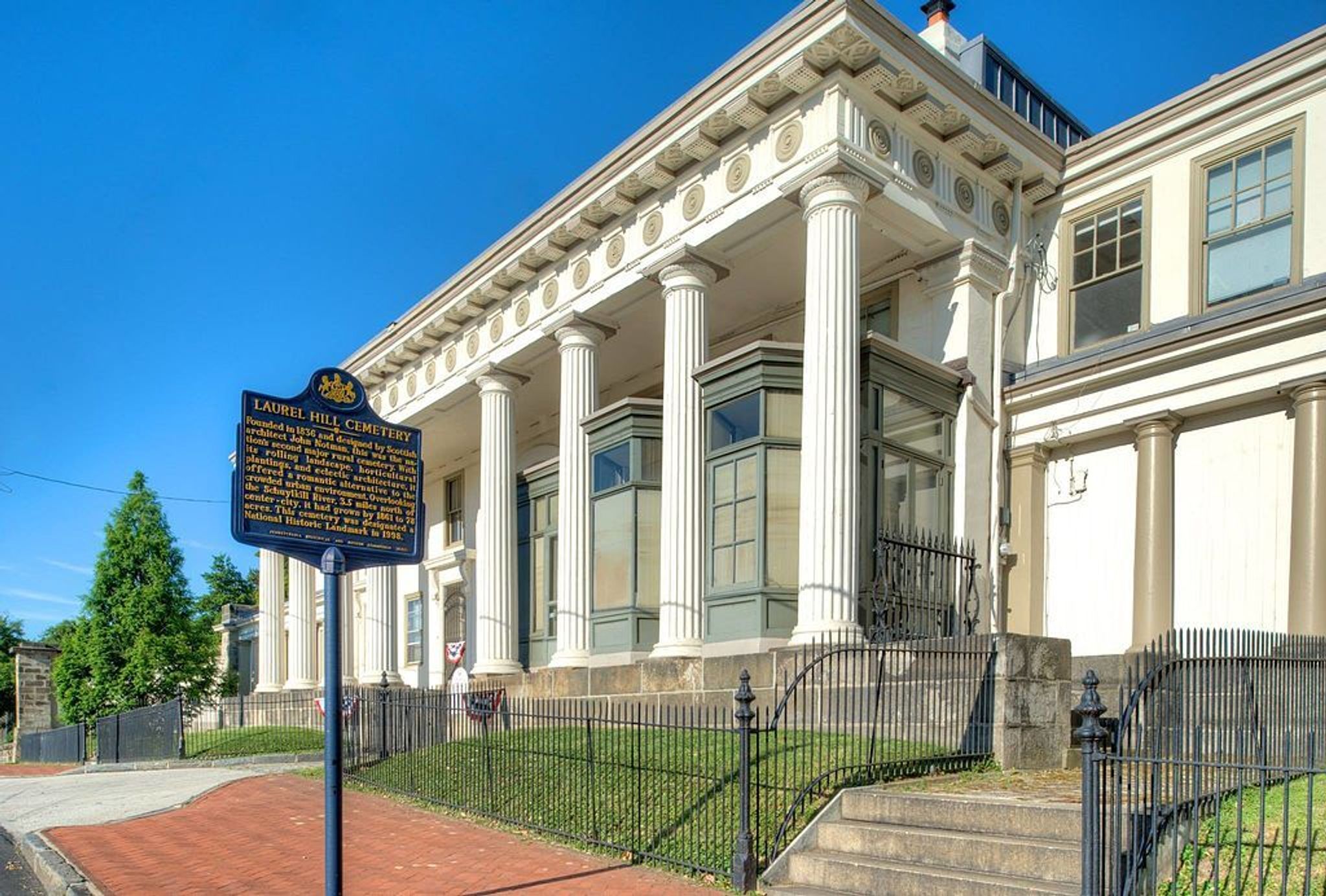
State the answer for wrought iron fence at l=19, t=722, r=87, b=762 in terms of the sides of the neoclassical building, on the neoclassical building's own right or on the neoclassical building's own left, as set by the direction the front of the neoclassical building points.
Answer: on the neoclassical building's own right

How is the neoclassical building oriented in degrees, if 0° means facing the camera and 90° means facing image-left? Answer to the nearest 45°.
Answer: approximately 45°

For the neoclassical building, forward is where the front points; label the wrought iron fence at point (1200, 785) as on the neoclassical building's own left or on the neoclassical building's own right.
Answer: on the neoclassical building's own left

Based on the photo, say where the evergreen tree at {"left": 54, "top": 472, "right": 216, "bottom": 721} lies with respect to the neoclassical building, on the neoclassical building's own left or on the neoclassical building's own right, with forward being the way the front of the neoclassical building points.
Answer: on the neoclassical building's own right
